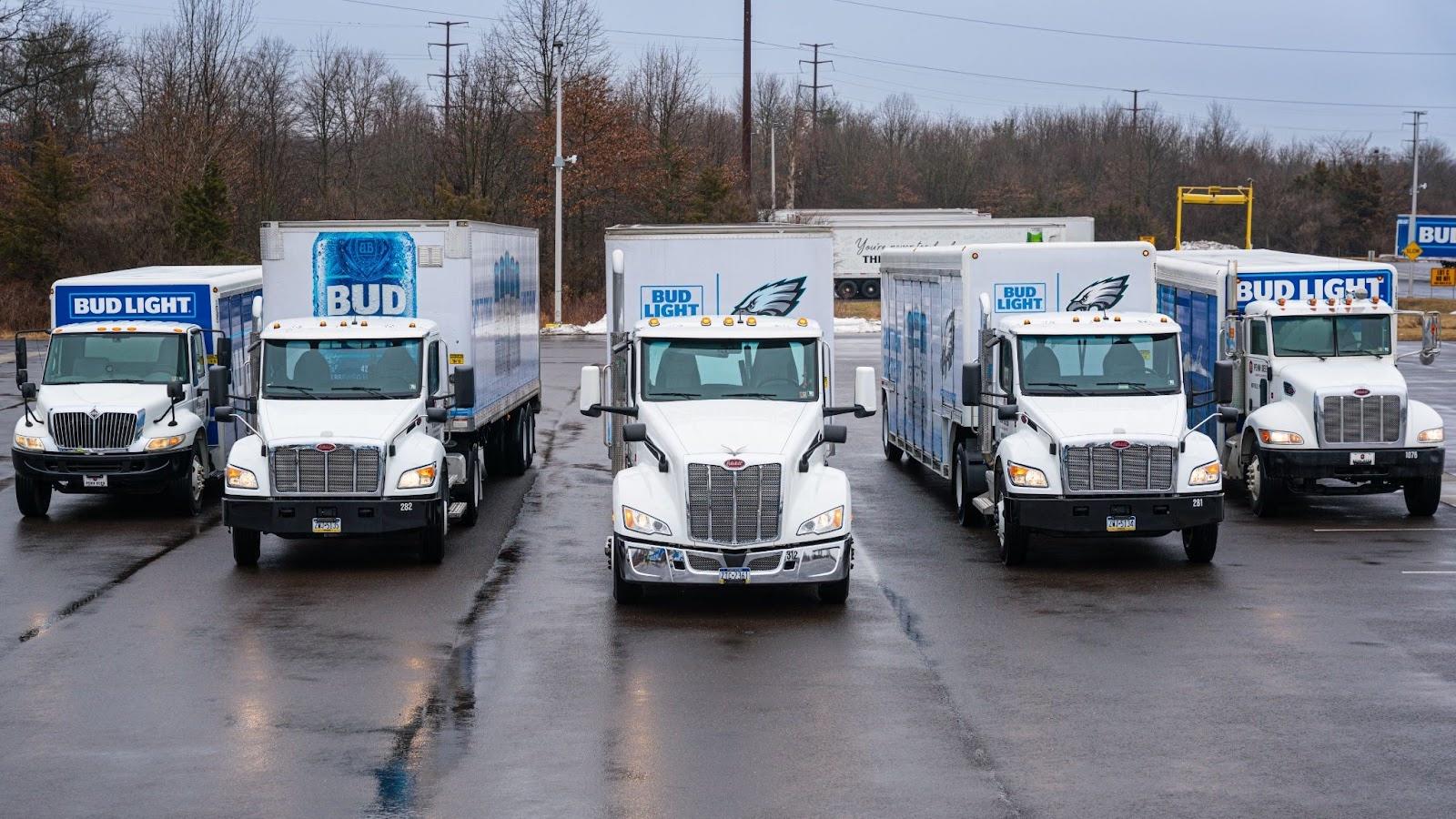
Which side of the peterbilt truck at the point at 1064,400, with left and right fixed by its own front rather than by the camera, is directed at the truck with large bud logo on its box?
right

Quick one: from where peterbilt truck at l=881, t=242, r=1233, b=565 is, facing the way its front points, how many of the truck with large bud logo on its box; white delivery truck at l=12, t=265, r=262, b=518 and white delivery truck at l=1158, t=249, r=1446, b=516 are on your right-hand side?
2

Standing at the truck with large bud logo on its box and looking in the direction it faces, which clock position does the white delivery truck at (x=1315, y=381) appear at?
The white delivery truck is roughly at 9 o'clock from the truck with large bud logo on its box.

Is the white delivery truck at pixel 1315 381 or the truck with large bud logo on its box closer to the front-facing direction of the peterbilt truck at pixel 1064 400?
the truck with large bud logo on its box

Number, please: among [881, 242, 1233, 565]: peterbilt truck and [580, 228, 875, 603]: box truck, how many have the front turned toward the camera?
2

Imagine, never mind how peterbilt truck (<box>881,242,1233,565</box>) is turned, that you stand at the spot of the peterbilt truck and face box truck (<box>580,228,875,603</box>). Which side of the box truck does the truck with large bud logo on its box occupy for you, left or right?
right

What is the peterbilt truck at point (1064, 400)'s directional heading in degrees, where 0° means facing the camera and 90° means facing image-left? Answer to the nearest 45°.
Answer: approximately 0°

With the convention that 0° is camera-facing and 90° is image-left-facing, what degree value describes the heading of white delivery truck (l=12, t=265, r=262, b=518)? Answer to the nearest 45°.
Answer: approximately 0°

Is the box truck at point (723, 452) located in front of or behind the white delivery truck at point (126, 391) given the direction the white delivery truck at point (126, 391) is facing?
in front
